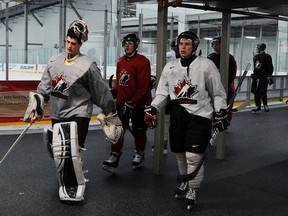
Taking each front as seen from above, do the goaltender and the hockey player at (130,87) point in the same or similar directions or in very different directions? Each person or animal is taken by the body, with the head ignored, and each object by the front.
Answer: same or similar directions

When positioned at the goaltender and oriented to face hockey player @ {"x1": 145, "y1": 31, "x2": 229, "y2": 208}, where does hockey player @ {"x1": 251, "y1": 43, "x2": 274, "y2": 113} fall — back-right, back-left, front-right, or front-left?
front-left

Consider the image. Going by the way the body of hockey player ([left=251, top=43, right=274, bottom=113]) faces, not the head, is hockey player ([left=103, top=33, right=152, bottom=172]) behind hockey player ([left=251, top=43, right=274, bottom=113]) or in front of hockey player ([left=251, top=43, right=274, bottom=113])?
in front

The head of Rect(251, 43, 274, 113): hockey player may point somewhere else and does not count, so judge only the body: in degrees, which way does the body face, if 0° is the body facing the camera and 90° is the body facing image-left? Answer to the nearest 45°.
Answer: approximately 45°

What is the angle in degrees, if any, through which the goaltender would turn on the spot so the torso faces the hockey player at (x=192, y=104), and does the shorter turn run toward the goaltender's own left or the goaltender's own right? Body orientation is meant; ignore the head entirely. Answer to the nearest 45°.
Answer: approximately 135° to the goaltender's own left

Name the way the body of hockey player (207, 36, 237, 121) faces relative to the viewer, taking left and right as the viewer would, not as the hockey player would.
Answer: facing the viewer and to the left of the viewer

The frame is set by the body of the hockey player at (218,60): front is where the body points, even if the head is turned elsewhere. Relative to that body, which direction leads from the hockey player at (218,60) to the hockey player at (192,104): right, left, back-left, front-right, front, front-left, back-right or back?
front-left

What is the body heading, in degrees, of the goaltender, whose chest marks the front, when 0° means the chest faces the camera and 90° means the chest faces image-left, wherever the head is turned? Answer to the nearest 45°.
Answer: approximately 45°

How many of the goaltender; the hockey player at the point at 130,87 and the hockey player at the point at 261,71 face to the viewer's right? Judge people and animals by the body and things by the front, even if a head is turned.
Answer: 0

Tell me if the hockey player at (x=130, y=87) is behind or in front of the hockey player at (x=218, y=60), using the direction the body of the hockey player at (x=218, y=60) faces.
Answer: in front

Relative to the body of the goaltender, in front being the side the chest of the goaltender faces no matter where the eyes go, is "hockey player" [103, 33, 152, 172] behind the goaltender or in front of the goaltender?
behind

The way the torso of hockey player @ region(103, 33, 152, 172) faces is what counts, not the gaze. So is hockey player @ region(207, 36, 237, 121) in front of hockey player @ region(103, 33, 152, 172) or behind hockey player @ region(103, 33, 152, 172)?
behind

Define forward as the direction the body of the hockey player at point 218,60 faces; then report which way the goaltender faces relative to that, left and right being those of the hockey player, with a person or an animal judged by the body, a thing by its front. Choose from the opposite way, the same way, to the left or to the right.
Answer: the same way

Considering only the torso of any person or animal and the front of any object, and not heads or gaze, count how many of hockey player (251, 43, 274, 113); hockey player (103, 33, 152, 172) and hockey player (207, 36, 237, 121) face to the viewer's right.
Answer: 0

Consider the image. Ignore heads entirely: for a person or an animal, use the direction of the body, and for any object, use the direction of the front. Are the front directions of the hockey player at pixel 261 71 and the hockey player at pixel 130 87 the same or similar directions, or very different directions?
same or similar directions

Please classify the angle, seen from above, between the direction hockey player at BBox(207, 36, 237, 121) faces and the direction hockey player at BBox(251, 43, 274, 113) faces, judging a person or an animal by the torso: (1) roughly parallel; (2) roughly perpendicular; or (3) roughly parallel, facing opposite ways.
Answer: roughly parallel
